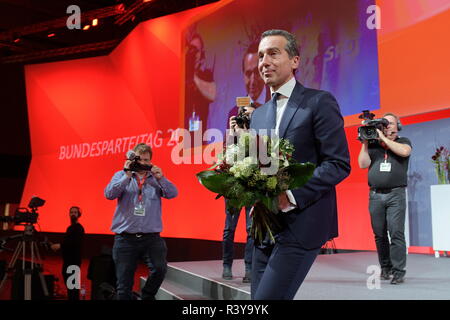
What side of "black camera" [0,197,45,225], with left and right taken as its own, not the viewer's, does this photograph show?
right

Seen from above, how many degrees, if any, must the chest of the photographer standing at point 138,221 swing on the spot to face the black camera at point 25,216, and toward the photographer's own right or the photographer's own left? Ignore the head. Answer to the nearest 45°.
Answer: approximately 135° to the photographer's own right

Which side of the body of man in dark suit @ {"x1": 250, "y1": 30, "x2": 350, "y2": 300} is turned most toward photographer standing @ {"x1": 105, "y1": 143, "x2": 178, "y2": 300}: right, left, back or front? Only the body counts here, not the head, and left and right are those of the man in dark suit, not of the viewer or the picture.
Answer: right

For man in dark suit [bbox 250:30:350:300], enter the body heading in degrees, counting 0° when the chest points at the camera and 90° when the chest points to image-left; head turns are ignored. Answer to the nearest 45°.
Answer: approximately 45°

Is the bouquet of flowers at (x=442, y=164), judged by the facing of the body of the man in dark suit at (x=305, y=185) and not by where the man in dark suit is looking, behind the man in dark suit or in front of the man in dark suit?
behind
